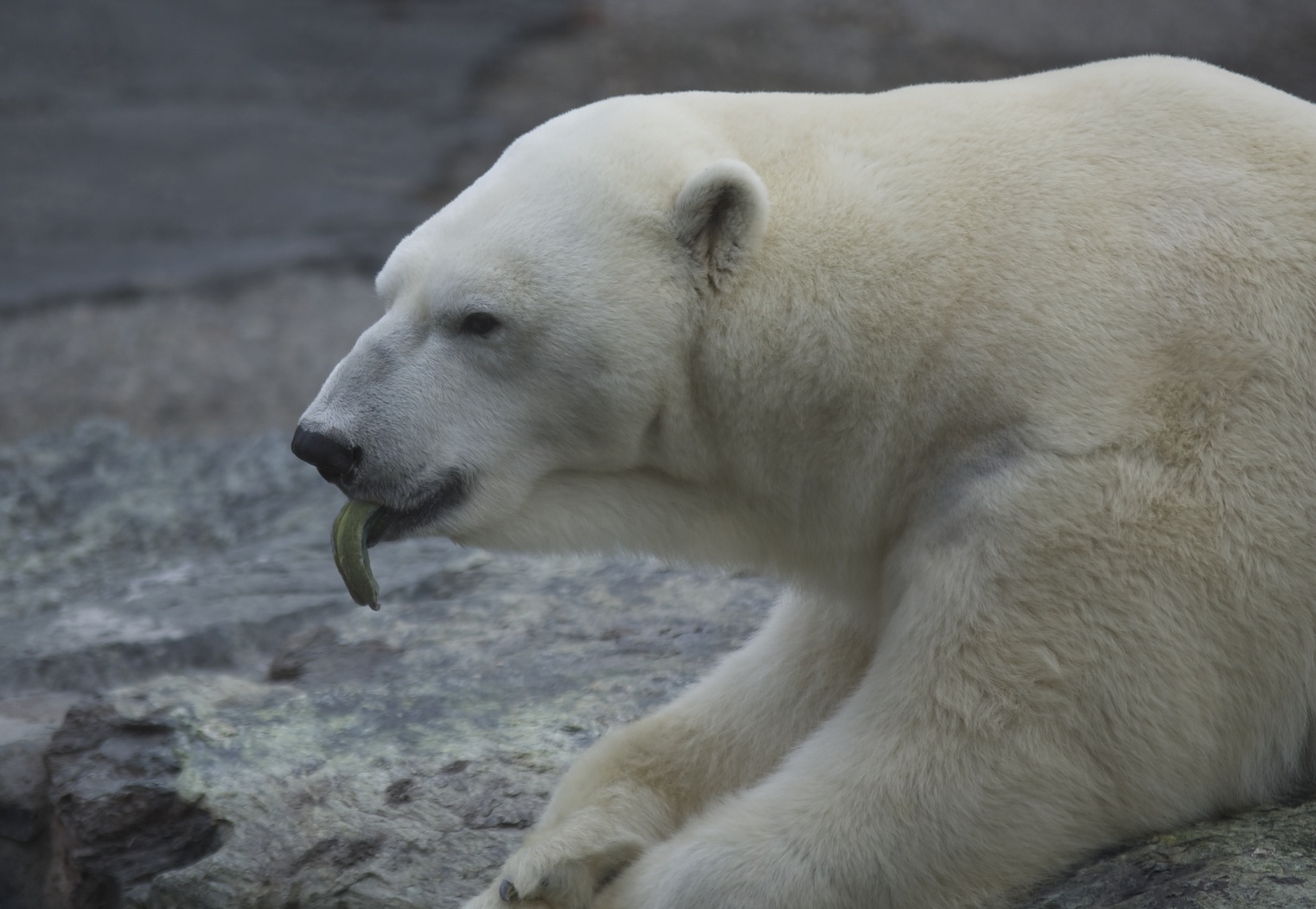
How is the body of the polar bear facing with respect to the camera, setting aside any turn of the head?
to the viewer's left
